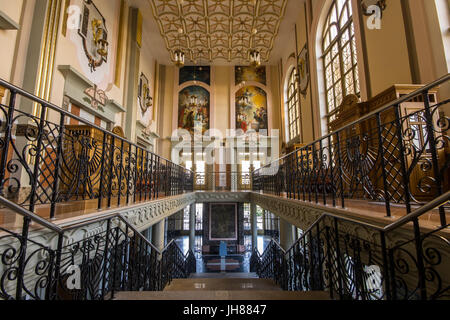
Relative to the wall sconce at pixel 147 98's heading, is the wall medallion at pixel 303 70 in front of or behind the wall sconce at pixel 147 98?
in front

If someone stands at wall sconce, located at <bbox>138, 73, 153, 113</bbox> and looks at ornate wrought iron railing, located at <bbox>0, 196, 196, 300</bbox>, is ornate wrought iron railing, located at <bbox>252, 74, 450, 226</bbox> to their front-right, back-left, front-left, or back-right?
front-left

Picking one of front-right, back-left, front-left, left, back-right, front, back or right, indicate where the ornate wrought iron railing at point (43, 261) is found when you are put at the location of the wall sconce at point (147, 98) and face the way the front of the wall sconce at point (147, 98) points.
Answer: right

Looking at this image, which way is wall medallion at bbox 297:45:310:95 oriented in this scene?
to the viewer's left

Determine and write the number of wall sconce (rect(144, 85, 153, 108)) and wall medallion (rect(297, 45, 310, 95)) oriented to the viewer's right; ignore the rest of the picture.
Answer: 1

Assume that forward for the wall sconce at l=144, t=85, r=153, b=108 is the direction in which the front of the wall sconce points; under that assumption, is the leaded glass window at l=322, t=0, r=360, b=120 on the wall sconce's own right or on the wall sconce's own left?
on the wall sconce's own right

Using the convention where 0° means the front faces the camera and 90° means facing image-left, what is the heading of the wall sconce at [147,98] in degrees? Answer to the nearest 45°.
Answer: approximately 270°

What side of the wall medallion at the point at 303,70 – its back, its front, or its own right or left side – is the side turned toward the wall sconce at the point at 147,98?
front

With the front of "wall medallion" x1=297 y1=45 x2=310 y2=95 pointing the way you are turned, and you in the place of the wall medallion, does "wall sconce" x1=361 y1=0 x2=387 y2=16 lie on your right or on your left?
on your left

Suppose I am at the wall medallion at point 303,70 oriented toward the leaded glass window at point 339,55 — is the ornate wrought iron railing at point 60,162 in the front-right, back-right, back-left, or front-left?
front-right

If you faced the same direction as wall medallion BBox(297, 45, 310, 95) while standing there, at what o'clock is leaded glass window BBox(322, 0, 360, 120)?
The leaded glass window is roughly at 8 o'clock from the wall medallion.

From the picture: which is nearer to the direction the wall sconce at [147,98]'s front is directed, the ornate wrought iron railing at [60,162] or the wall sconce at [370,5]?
the wall sconce

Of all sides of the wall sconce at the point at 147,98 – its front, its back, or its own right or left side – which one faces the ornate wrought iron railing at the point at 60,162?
right

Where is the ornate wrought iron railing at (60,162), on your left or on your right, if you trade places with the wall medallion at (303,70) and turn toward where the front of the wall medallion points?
on your left

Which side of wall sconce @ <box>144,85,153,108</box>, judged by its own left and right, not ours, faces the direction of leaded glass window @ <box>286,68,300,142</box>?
front

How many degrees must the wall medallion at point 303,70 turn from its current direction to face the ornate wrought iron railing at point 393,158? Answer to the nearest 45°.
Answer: approximately 90° to its left

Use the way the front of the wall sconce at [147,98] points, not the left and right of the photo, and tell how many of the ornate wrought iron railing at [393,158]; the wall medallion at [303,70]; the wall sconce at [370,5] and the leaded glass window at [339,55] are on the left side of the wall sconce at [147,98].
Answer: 0

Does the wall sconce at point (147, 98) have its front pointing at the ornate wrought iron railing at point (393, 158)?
no
